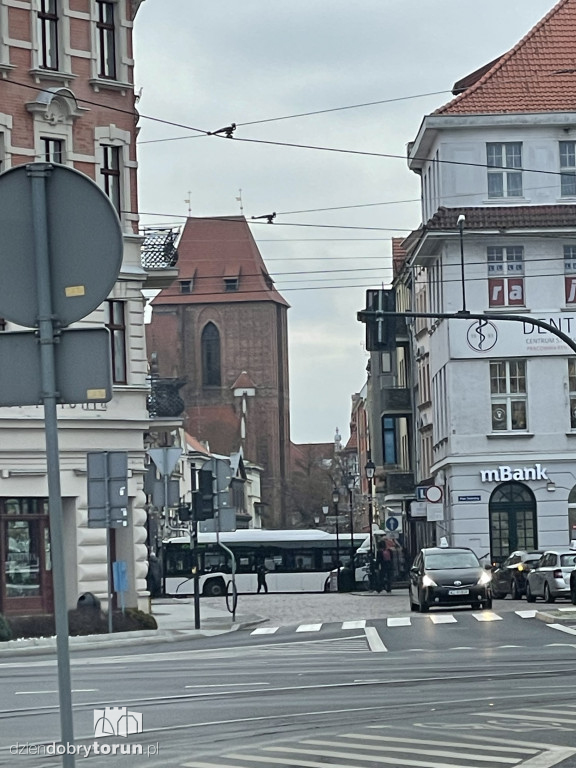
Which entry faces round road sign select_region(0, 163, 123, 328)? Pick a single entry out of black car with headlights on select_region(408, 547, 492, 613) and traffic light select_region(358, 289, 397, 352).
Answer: the black car with headlights on

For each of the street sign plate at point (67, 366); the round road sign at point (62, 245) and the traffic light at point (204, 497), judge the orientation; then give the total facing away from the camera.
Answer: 3

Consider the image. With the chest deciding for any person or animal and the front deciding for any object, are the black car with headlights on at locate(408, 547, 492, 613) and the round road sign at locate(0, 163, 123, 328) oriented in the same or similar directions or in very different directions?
very different directions

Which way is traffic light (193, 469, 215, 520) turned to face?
away from the camera

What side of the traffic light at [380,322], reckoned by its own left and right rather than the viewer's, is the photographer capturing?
back

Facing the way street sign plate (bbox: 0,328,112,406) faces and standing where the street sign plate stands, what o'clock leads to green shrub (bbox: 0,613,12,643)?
The green shrub is roughly at 12 o'clock from the street sign plate.

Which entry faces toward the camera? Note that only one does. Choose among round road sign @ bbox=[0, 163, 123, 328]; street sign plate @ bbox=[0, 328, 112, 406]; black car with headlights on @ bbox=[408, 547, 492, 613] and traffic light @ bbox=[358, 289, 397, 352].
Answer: the black car with headlights on

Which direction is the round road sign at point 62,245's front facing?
away from the camera

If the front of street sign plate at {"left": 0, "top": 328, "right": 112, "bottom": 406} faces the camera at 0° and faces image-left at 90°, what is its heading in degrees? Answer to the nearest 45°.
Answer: approximately 180°
